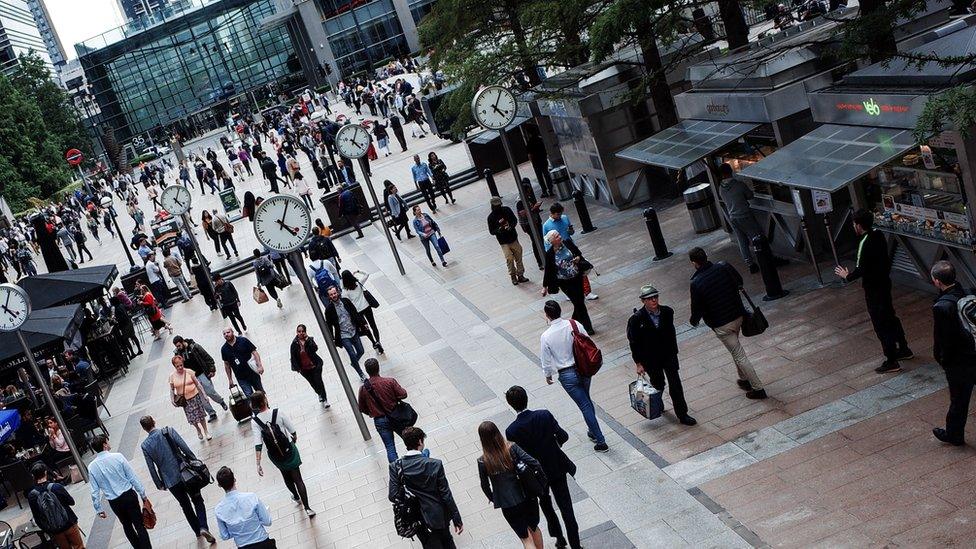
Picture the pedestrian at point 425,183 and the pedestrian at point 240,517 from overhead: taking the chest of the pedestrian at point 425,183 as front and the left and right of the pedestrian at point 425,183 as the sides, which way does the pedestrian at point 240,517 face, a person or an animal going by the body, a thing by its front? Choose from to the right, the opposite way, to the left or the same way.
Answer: the opposite way

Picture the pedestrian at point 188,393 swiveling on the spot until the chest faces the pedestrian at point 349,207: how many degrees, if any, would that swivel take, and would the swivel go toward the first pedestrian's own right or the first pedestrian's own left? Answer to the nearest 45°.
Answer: approximately 135° to the first pedestrian's own left

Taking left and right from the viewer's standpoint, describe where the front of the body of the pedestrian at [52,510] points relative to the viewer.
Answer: facing away from the viewer

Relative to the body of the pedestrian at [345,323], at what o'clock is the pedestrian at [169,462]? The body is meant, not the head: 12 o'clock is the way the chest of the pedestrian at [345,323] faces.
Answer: the pedestrian at [169,462] is roughly at 1 o'clock from the pedestrian at [345,323].

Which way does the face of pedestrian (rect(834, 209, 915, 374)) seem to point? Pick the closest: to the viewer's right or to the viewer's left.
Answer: to the viewer's left

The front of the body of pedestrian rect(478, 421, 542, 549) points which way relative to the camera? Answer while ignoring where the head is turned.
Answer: away from the camera

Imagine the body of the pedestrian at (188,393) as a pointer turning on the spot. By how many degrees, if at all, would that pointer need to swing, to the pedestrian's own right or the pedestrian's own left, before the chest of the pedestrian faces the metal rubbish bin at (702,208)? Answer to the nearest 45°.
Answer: approximately 90° to the pedestrian's own left

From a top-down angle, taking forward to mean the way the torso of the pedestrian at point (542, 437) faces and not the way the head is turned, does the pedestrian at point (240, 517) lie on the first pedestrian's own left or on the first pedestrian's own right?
on the first pedestrian's own left

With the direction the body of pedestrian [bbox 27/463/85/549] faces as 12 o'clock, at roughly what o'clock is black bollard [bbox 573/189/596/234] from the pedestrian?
The black bollard is roughly at 2 o'clock from the pedestrian.

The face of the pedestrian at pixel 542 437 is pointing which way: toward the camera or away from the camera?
away from the camera

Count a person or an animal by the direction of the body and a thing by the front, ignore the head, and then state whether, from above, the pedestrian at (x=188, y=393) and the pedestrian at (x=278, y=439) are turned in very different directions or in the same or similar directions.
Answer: very different directions

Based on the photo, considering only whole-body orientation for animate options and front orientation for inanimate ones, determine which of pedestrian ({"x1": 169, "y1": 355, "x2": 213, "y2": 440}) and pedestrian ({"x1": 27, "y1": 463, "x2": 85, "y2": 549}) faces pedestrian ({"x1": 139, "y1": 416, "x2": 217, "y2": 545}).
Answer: pedestrian ({"x1": 169, "y1": 355, "x2": 213, "y2": 440})
